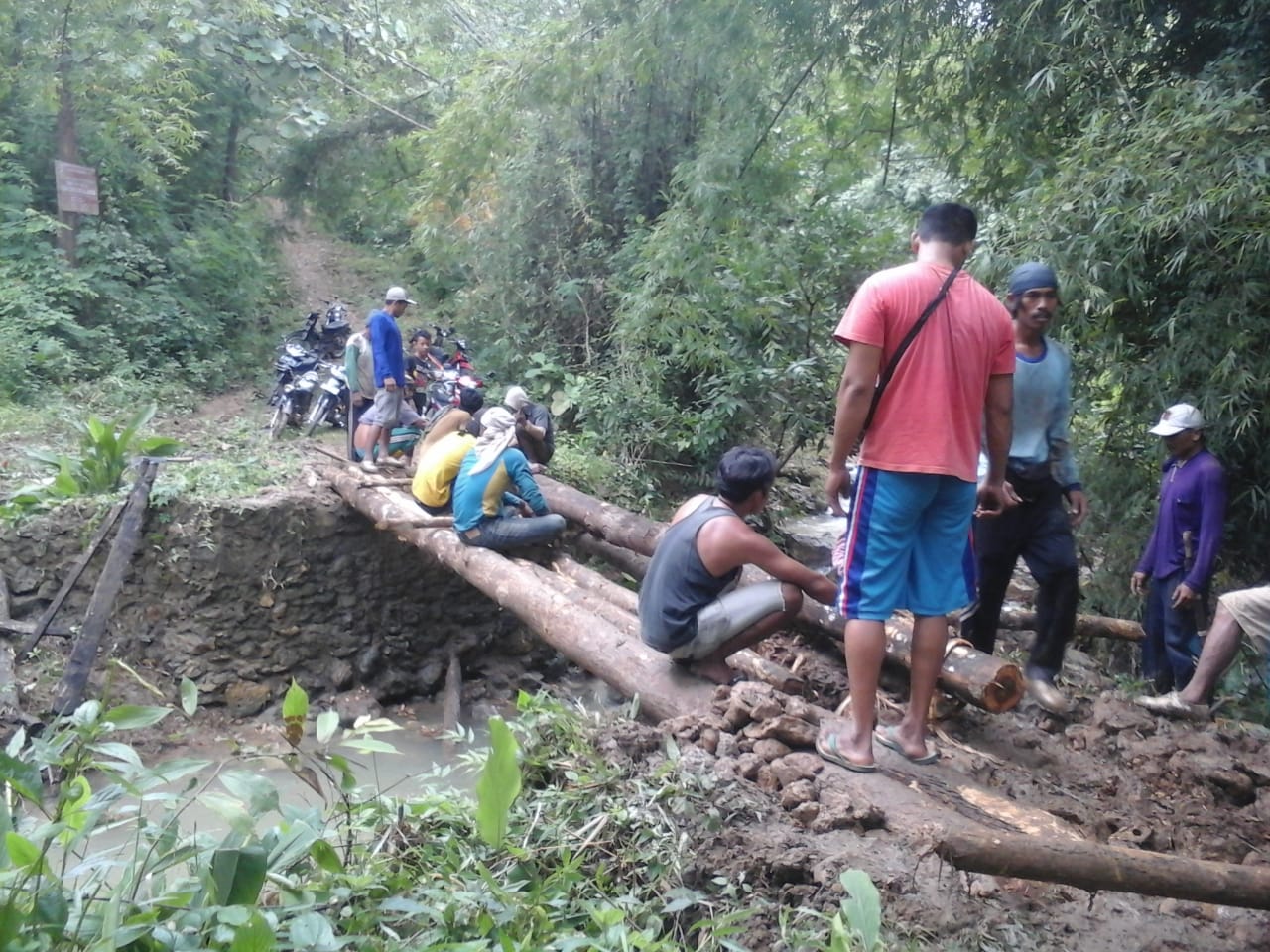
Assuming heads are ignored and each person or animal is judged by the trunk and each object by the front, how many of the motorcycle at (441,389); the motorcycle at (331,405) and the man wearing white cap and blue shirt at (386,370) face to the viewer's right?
1

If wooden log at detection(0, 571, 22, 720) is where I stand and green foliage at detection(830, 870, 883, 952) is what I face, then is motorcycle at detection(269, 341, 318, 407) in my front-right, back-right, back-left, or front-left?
back-left

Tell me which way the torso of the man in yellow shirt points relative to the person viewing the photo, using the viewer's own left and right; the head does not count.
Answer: facing away from the viewer and to the right of the viewer

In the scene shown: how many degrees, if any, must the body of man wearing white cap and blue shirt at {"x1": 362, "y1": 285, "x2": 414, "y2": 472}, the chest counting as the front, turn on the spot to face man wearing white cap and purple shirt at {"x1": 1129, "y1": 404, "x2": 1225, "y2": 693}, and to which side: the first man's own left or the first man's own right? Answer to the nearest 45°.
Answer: approximately 45° to the first man's own right

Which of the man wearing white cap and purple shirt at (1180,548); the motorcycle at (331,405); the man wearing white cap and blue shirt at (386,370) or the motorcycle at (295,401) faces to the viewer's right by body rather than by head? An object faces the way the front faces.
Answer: the man wearing white cap and blue shirt at (386,370)

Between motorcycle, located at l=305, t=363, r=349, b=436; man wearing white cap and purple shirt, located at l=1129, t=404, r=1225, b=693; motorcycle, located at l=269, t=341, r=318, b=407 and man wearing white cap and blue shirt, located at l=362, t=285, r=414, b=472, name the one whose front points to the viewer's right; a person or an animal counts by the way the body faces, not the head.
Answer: man wearing white cap and blue shirt, located at l=362, t=285, r=414, b=472

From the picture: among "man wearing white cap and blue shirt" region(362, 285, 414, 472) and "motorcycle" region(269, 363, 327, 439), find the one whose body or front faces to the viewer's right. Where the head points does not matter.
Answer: the man wearing white cap and blue shirt

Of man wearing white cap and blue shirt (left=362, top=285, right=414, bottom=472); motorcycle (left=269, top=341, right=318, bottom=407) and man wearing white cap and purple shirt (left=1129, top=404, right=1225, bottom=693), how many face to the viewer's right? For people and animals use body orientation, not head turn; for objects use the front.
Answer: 1

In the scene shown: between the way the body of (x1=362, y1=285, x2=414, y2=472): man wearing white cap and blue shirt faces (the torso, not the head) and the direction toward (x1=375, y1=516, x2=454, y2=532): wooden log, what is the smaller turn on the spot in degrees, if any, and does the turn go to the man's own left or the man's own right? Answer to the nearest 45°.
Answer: approximately 90° to the man's own right

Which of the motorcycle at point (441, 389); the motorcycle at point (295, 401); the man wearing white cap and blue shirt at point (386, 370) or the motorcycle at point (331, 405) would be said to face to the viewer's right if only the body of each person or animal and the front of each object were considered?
the man wearing white cap and blue shirt

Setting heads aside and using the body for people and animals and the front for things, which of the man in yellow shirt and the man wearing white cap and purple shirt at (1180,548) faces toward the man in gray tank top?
the man wearing white cap and purple shirt

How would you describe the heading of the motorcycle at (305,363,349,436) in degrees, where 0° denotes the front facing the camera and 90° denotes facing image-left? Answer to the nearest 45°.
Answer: approximately 45°

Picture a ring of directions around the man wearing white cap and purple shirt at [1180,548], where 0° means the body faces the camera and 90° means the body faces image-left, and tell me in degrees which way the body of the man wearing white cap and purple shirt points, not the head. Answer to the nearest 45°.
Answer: approximately 45°

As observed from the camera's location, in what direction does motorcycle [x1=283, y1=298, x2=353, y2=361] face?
facing the viewer and to the right of the viewer

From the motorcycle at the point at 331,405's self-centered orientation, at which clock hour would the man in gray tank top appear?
The man in gray tank top is roughly at 10 o'clock from the motorcycle.

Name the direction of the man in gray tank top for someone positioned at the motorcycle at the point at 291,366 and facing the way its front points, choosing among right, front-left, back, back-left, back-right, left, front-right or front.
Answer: front-left

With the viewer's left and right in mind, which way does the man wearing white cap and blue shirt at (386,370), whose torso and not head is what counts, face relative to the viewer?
facing to the right of the viewer
